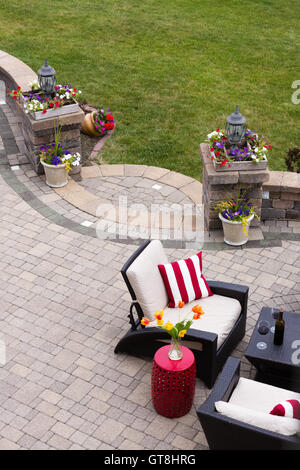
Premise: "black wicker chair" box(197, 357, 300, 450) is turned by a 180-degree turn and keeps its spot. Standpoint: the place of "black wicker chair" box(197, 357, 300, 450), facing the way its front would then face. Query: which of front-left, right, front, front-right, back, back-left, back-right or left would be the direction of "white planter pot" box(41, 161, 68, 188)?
right

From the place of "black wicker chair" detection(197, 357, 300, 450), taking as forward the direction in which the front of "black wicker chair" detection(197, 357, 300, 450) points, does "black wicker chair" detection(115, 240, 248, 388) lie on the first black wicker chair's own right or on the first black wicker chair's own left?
on the first black wicker chair's own left

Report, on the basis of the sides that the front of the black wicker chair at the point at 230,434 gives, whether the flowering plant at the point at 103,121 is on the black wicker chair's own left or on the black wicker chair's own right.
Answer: on the black wicker chair's own left

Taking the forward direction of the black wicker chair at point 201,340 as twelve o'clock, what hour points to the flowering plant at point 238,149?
The flowering plant is roughly at 8 o'clock from the black wicker chair.

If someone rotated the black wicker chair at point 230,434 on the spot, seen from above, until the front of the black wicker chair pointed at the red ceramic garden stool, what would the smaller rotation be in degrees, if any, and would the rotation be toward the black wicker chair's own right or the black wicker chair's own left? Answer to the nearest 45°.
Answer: approximately 90° to the black wicker chair's own left

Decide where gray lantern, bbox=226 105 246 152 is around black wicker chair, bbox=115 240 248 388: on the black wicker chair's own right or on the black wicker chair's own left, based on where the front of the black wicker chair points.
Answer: on the black wicker chair's own left

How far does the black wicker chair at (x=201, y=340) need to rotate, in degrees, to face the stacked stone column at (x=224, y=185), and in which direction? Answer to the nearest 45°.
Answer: approximately 135° to its left

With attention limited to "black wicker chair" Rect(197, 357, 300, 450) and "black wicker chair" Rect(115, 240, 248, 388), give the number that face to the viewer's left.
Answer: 0

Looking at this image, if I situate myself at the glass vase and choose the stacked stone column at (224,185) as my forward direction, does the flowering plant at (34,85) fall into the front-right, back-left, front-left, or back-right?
front-left

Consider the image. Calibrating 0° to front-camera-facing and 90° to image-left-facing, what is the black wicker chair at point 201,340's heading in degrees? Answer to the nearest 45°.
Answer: approximately 315°
